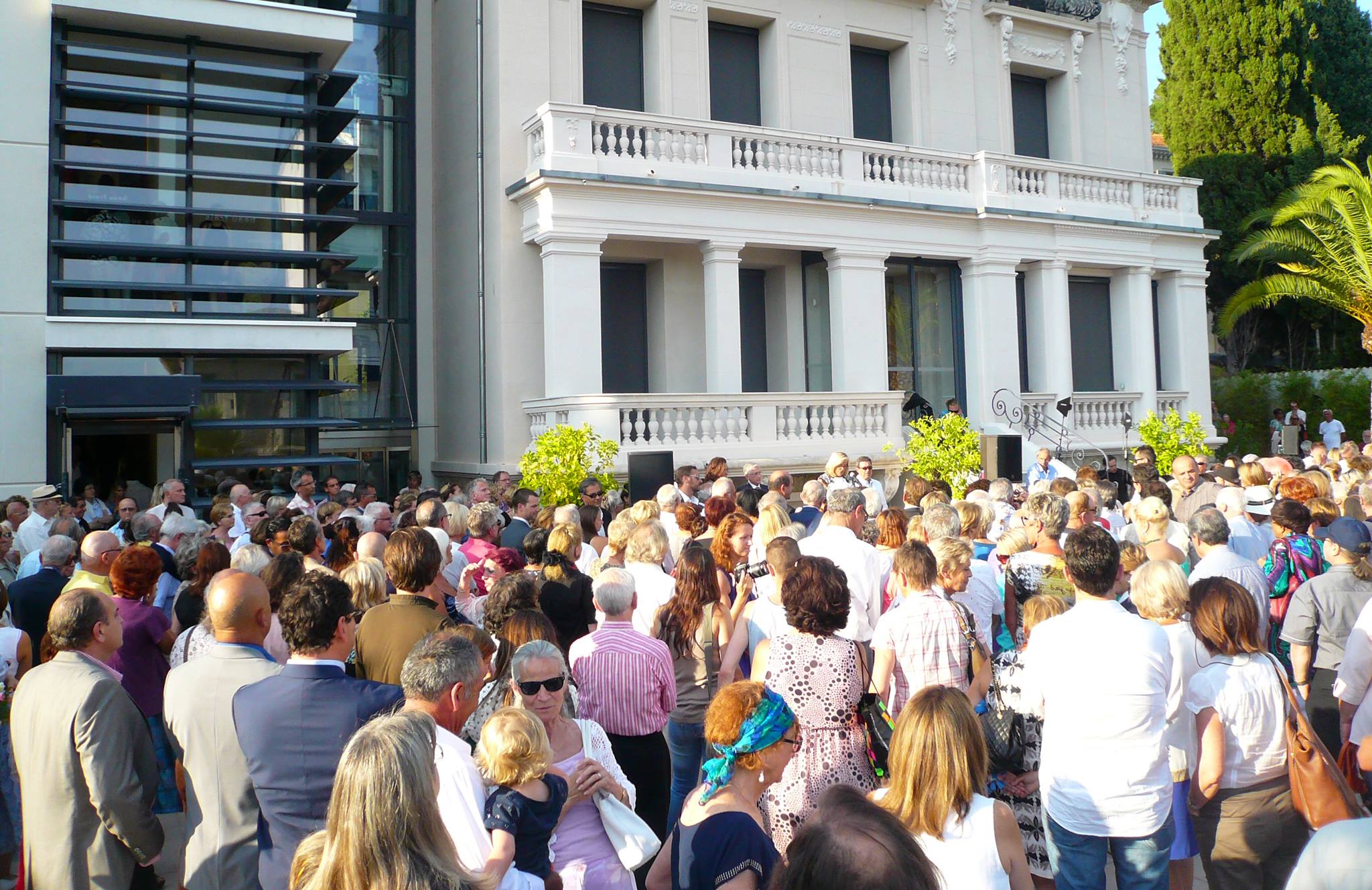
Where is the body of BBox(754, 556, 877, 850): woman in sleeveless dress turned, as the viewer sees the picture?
away from the camera

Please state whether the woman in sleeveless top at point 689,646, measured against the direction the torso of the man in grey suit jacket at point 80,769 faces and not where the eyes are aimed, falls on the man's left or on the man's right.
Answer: on the man's right

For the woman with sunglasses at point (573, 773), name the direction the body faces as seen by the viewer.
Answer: toward the camera

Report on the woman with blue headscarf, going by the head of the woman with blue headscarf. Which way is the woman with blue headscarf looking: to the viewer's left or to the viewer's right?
to the viewer's right

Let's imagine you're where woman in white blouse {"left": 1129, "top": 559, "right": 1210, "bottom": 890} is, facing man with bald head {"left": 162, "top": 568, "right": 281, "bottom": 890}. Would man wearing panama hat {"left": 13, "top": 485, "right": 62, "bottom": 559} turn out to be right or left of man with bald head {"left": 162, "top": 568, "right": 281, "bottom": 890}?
right

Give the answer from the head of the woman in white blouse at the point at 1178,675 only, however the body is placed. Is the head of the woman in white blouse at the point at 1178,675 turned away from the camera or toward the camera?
away from the camera

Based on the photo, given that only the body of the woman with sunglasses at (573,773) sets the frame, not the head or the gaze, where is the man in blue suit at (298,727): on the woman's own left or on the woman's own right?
on the woman's own right

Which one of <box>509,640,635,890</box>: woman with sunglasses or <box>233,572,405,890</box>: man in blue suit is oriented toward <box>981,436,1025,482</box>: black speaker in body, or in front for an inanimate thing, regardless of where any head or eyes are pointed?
the man in blue suit

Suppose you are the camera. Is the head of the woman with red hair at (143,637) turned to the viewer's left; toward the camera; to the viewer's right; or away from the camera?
away from the camera

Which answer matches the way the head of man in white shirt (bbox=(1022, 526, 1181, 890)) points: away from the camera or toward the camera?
away from the camera

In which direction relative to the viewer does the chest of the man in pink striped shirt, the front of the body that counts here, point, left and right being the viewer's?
facing away from the viewer

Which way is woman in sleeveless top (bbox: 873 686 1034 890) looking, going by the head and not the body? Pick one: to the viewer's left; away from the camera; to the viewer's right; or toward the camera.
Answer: away from the camera

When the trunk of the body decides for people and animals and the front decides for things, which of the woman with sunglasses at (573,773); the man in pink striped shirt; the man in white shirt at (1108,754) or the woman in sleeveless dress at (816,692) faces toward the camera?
the woman with sunglasses

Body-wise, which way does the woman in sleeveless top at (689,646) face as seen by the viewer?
away from the camera

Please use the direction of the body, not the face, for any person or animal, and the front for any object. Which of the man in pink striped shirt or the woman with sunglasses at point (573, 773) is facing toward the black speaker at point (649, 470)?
the man in pink striped shirt

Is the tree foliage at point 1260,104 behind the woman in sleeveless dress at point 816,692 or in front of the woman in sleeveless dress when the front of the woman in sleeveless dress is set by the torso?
in front
